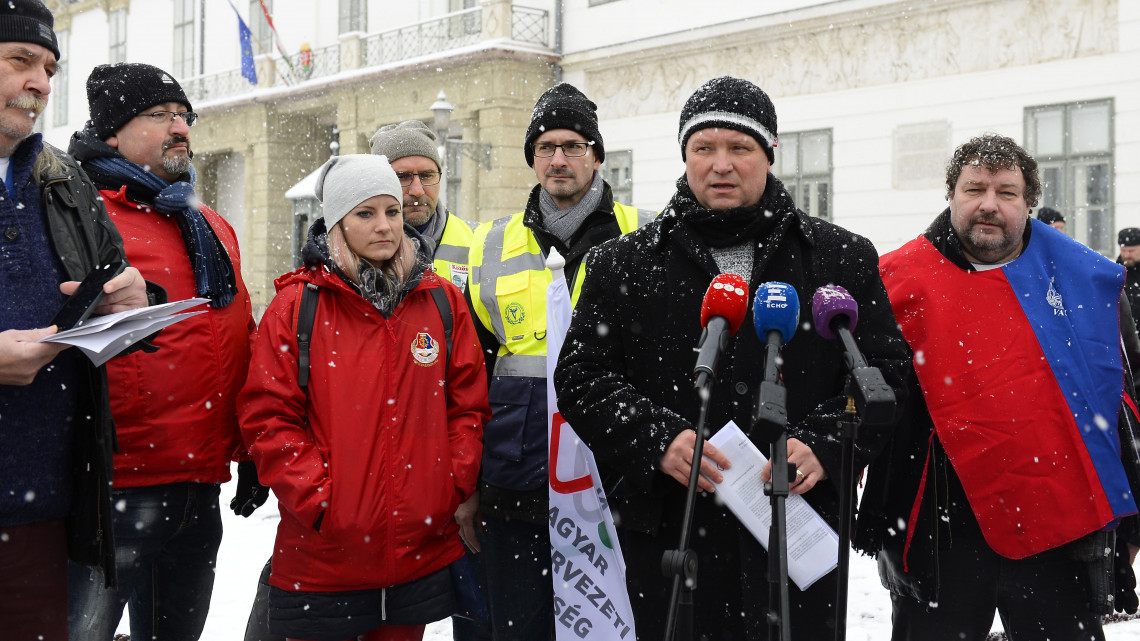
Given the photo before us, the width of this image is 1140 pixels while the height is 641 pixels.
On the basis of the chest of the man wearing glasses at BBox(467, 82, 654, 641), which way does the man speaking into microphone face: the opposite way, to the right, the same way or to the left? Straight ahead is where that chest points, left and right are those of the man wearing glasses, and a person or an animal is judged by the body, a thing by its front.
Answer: the same way

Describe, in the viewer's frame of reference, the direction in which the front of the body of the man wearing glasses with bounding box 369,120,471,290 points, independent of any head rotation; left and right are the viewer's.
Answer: facing the viewer

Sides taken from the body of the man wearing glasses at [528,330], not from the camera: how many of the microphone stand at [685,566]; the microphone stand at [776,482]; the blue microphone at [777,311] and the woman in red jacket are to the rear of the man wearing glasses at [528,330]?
0

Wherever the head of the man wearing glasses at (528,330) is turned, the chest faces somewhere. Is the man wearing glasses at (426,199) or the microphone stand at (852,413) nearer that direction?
the microphone stand

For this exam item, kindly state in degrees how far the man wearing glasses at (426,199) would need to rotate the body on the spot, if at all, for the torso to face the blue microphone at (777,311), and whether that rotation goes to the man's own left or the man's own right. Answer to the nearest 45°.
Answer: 0° — they already face it

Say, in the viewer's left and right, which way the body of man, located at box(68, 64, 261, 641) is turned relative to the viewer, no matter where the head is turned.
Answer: facing the viewer and to the right of the viewer

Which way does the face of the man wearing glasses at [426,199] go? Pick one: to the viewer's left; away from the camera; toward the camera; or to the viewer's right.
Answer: toward the camera

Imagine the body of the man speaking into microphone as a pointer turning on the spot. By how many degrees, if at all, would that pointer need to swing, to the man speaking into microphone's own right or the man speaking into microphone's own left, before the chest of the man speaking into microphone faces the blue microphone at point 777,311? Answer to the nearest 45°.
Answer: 0° — they already face it

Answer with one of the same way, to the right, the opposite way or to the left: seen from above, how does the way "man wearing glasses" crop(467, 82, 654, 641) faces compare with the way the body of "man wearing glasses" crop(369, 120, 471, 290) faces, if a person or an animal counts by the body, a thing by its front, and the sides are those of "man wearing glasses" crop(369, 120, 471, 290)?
the same way

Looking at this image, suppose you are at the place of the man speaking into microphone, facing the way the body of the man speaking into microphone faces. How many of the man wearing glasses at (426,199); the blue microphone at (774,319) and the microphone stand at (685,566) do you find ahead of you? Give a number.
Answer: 2

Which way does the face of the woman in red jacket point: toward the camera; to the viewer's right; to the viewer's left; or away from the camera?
toward the camera

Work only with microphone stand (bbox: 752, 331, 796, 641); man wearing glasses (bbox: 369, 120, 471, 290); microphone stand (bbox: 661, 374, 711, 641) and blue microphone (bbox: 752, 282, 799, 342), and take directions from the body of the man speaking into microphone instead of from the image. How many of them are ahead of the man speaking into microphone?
3

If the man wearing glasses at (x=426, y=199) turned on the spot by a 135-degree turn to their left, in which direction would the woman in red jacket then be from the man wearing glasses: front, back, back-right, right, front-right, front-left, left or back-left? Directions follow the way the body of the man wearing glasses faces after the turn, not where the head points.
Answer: back-right

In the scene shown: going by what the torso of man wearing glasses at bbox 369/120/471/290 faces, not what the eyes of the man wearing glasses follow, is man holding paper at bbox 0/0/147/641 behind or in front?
in front
